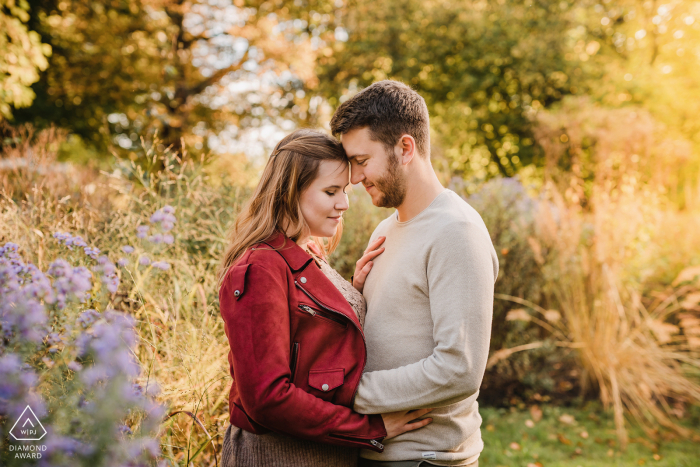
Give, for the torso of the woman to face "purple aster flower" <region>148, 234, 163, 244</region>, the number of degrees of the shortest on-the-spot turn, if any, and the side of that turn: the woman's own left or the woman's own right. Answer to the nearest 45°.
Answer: approximately 135° to the woman's own left

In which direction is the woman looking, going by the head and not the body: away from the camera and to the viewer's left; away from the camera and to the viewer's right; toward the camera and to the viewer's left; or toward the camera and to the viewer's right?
toward the camera and to the viewer's right

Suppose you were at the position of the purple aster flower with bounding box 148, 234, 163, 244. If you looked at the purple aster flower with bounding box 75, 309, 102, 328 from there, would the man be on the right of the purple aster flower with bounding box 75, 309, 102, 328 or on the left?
left

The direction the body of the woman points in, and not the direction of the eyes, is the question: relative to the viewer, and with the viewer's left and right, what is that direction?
facing to the right of the viewer
